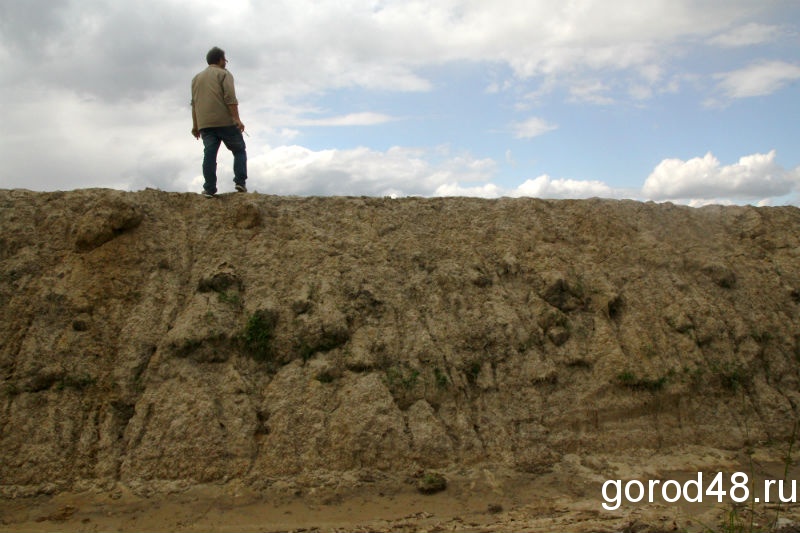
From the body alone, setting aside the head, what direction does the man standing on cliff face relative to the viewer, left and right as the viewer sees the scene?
facing away from the viewer and to the right of the viewer

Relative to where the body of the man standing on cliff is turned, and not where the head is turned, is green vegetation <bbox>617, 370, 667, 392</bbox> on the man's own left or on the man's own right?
on the man's own right
